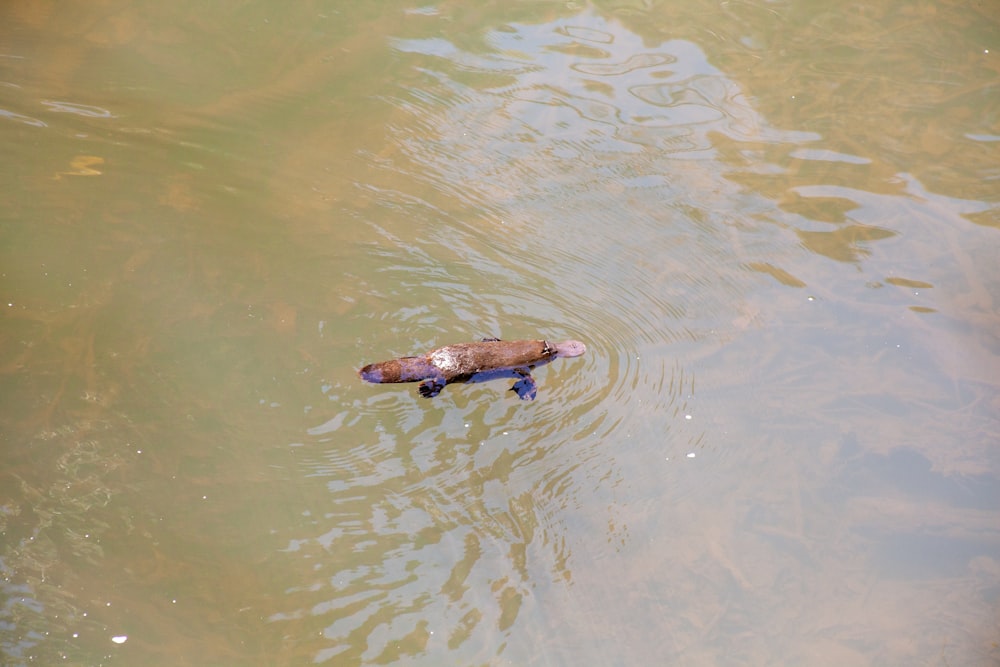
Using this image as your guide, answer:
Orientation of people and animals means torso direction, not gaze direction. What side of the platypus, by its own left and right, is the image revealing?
right
